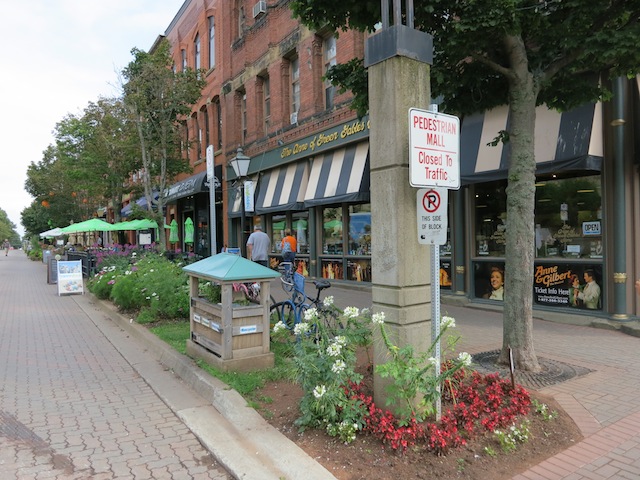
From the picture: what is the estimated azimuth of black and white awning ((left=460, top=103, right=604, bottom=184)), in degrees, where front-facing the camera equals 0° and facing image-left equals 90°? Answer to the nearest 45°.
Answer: approximately 45°

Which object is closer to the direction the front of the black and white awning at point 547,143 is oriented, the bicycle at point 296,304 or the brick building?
the bicycle

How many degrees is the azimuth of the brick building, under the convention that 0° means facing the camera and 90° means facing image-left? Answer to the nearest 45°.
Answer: approximately 45°

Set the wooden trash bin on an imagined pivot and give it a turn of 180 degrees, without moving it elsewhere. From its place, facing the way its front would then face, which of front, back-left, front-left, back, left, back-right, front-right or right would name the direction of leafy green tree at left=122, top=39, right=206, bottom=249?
front-left

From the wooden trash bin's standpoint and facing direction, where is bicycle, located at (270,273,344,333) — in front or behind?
behind
